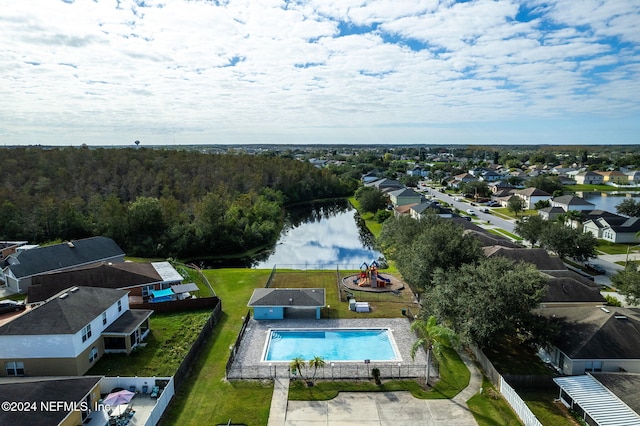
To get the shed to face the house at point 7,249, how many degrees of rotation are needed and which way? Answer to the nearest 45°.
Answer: approximately 135° to its right

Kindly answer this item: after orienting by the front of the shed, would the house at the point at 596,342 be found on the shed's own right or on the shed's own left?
on the shed's own left

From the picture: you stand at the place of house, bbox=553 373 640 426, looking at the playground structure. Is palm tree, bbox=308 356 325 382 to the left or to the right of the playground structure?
left

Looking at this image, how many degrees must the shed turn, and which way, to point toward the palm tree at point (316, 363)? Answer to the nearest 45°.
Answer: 0° — it already faces it

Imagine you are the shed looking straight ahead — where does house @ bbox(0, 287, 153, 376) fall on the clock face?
The house is roughly at 2 o'clock from the shed.

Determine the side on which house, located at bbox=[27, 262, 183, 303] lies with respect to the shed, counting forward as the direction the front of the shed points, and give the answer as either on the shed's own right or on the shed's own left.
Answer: on the shed's own right

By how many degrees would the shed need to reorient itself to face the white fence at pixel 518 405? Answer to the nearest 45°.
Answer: approximately 45° to its left

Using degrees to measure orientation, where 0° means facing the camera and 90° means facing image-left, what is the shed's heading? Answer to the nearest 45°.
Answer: approximately 0°

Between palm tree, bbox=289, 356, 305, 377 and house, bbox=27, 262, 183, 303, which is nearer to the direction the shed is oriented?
the palm tree

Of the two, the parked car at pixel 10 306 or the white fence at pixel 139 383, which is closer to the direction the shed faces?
the white fence

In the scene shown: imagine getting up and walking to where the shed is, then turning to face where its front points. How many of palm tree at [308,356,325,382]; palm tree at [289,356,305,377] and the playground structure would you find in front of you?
2

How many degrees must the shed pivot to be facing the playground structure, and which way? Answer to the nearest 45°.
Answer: approximately 135° to its left

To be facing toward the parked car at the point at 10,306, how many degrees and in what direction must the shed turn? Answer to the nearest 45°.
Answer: approximately 90° to its right
